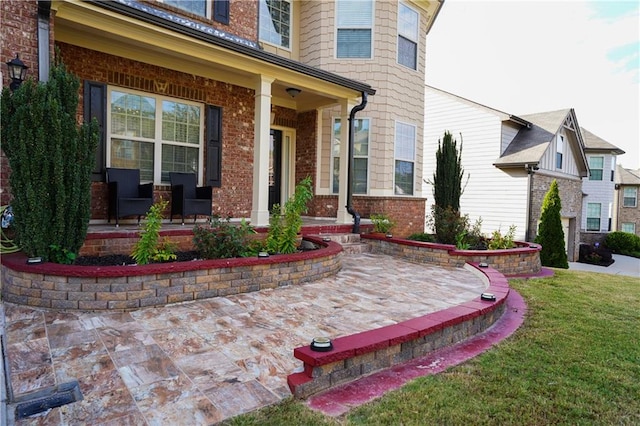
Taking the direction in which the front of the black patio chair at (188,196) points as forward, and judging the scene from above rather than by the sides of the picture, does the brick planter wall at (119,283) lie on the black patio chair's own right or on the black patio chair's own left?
on the black patio chair's own right

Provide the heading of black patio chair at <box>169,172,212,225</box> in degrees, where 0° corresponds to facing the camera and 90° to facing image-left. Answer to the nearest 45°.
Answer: approximately 315°

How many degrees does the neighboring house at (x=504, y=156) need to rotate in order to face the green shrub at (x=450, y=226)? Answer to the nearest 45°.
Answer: approximately 45° to its right

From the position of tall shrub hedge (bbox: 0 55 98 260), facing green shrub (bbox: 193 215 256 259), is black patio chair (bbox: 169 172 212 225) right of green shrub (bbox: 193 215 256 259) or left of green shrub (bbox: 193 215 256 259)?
left

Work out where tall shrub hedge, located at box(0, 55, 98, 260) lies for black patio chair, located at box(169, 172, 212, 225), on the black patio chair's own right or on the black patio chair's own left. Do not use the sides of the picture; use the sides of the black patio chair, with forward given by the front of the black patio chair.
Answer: on the black patio chair's own right

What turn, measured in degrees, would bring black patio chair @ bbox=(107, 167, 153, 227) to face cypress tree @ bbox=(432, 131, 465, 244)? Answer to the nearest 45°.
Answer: approximately 45° to its left

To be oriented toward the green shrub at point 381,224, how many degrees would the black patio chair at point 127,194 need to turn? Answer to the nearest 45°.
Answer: approximately 45° to its left
